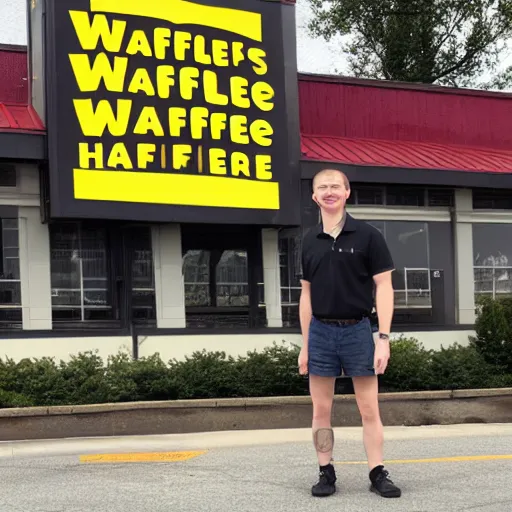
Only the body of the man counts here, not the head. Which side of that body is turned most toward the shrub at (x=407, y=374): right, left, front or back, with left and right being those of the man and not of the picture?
back

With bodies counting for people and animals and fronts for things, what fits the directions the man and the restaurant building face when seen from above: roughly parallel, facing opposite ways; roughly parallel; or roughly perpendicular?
roughly parallel

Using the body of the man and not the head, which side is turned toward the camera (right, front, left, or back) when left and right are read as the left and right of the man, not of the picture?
front

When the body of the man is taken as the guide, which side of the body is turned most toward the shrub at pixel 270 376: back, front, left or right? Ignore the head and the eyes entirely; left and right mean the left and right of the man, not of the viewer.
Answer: back

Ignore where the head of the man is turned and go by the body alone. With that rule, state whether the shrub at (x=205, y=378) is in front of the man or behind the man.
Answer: behind

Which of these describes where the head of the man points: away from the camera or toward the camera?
toward the camera

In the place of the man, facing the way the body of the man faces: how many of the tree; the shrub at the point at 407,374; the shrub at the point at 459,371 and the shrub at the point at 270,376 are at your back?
4

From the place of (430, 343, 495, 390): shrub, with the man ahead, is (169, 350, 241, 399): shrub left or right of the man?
right

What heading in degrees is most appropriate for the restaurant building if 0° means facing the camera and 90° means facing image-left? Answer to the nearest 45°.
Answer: approximately 0°

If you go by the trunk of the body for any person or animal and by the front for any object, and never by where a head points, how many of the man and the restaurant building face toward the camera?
2

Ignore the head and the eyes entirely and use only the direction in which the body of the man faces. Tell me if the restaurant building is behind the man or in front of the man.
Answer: behind

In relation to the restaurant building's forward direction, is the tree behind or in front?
behind

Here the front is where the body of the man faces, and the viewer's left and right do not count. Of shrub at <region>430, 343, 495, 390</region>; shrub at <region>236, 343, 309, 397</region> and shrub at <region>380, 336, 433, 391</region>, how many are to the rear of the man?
3
